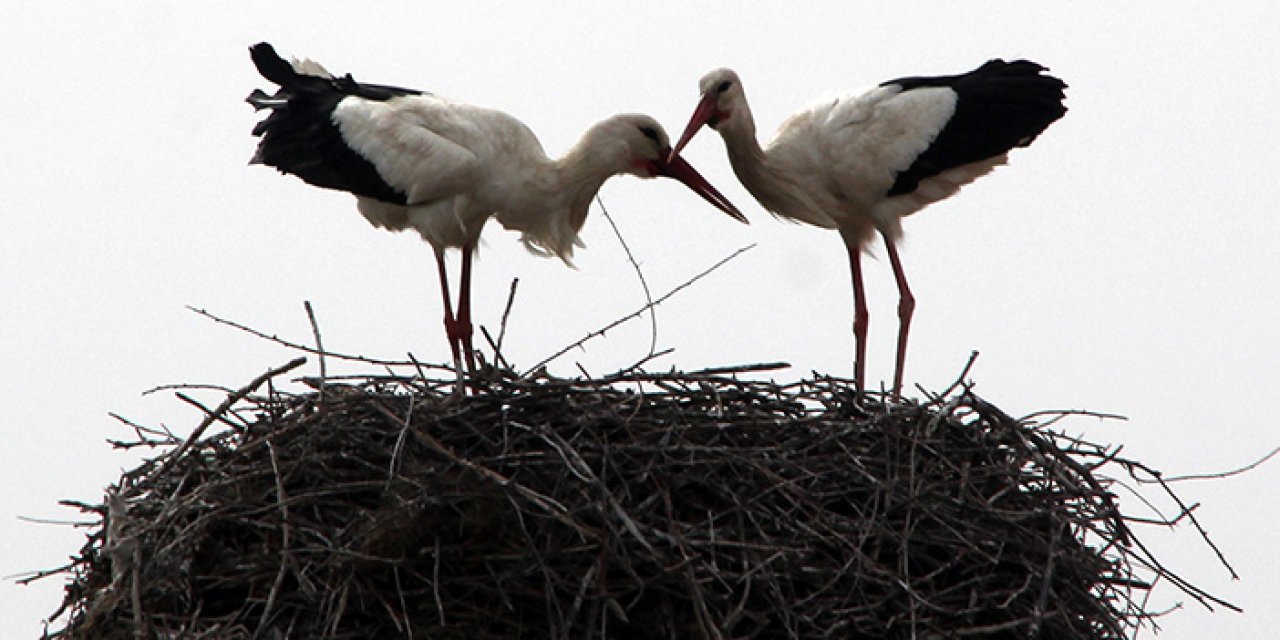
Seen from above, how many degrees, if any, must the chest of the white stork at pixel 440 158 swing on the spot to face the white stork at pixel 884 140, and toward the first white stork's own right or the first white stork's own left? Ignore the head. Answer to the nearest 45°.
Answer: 0° — it already faces it

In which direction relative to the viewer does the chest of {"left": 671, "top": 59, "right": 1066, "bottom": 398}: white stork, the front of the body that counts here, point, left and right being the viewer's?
facing to the left of the viewer

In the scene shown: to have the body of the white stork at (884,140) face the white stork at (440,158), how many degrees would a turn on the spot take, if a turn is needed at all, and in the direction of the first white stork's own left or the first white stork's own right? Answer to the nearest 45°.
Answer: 0° — it already faces it

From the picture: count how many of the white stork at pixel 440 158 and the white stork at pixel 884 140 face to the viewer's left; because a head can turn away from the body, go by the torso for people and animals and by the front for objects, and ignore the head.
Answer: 1

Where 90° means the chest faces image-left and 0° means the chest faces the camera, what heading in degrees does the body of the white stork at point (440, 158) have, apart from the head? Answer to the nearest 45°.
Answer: approximately 270°
